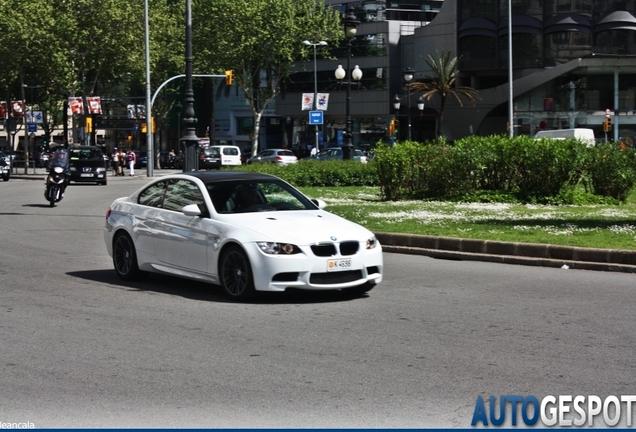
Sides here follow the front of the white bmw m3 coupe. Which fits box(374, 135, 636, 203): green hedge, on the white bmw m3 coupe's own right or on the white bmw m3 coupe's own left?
on the white bmw m3 coupe's own left

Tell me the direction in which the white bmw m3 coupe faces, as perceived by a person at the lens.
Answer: facing the viewer and to the right of the viewer

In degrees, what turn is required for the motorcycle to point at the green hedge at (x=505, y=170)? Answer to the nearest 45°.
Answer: approximately 45° to its left

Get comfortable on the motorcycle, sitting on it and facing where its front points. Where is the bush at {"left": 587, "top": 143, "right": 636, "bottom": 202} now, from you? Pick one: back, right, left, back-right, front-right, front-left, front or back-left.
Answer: front-left

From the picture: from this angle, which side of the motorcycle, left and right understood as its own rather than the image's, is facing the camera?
front

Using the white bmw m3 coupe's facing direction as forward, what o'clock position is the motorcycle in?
The motorcycle is roughly at 7 o'clock from the white bmw m3 coupe.

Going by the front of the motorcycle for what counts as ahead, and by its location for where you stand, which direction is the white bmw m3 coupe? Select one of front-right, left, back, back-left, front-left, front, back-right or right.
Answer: front

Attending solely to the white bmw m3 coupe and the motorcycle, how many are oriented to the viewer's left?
0

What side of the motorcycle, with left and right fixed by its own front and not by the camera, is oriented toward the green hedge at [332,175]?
left

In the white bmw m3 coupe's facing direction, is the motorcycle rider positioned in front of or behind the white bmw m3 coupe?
behind

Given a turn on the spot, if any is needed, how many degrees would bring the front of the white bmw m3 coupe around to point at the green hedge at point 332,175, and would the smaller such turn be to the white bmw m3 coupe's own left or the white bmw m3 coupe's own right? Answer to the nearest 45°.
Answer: approximately 135° to the white bmw m3 coupe's own left
